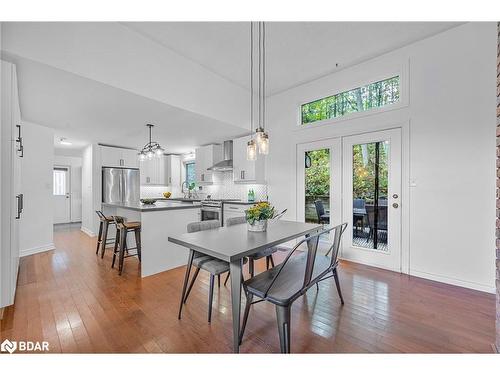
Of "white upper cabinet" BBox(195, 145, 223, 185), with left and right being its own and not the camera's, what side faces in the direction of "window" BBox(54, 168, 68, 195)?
right

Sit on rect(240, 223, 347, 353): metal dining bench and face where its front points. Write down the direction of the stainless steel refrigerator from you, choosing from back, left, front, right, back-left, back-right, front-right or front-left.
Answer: front

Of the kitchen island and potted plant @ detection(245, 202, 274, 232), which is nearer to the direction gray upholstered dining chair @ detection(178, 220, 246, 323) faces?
the potted plant

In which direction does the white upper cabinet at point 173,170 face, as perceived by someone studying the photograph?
facing the viewer and to the left of the viewer

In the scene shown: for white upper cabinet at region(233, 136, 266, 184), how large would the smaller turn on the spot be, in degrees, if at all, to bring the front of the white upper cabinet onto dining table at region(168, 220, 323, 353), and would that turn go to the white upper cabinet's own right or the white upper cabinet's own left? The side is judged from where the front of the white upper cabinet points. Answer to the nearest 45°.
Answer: approximately 45° to the white upper cabinet's own left

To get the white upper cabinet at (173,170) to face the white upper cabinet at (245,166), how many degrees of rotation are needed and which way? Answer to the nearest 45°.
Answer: approximately 90° to its left

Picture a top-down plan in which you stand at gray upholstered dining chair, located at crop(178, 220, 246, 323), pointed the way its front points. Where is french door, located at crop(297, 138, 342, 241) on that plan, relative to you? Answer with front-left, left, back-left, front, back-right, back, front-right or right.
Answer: left

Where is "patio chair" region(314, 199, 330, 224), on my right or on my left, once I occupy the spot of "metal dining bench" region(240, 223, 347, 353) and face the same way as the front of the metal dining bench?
on my right

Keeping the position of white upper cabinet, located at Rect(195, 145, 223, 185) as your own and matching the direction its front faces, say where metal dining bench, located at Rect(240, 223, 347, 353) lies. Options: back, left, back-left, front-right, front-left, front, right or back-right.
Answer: front-left

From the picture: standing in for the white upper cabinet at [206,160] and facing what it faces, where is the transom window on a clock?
The transom window is roughly at 9 o'clock from the white upper cabinet.

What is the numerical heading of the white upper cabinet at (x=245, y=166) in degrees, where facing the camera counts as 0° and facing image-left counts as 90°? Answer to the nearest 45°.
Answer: approximately 45°

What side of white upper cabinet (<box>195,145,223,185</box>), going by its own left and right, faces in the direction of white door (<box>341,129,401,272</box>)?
left

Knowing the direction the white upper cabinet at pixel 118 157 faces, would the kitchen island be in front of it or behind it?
in front

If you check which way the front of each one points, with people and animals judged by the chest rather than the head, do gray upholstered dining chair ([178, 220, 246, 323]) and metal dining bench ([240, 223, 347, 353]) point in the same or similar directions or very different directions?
very different directions

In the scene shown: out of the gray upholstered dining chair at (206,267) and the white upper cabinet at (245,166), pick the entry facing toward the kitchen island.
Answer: the white upper cabinet
